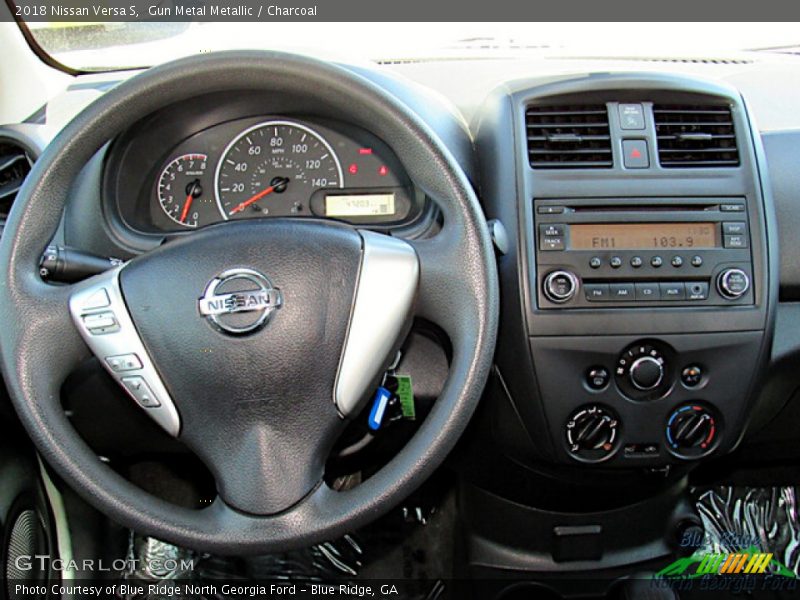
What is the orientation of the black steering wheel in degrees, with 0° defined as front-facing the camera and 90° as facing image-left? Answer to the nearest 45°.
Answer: approximately 0°

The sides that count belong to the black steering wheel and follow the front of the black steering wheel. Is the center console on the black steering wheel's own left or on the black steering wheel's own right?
on the black steering wheel's own left

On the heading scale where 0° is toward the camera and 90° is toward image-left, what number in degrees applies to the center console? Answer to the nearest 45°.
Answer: approximately 0°

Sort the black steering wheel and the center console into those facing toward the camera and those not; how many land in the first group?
2
